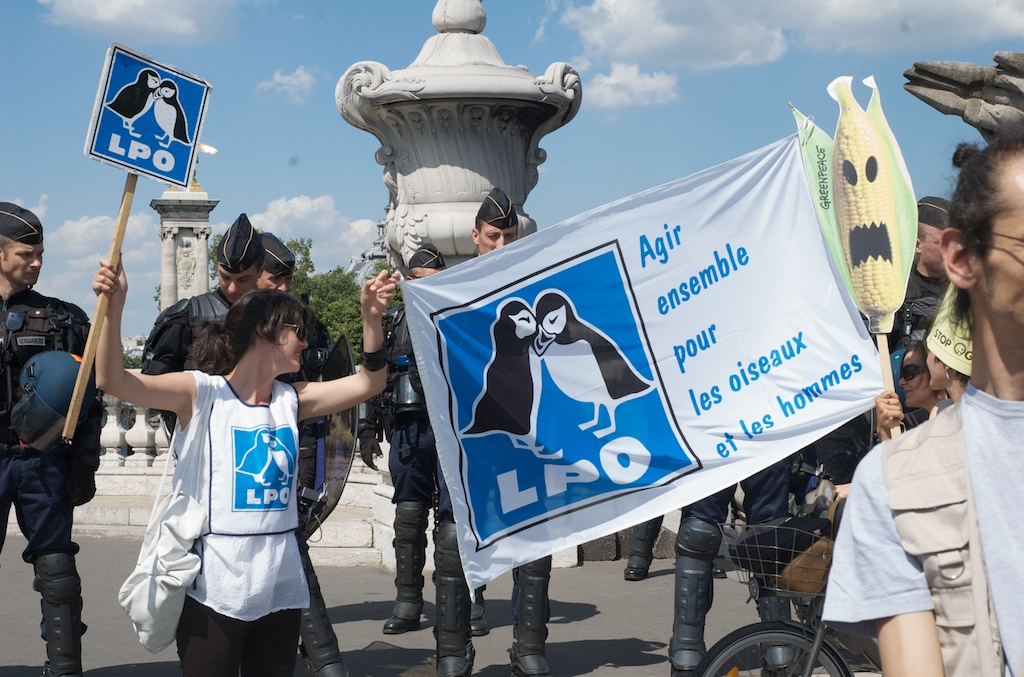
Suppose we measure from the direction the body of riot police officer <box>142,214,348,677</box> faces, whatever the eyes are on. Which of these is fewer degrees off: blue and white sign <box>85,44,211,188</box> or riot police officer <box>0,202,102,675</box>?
the blue and white sign

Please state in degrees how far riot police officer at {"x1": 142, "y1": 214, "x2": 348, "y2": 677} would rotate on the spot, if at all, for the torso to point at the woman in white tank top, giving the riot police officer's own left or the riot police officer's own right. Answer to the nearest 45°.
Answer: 0° — they already face them

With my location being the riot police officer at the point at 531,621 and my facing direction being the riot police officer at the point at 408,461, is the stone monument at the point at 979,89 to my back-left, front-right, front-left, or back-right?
back-right

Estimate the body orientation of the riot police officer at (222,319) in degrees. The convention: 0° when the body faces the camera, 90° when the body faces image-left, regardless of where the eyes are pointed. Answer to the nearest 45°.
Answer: approximately 0°

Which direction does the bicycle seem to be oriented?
to the viewer's left

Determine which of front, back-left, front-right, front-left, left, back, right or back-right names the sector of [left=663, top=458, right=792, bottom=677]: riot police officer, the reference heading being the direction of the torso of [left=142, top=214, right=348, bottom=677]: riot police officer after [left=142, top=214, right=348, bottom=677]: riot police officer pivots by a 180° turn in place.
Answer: right

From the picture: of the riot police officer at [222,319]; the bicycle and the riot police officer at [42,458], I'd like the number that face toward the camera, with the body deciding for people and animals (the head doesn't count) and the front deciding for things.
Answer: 2

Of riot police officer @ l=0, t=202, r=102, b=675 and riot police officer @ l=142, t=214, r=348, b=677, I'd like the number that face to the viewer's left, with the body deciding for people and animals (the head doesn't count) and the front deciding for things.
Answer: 0
